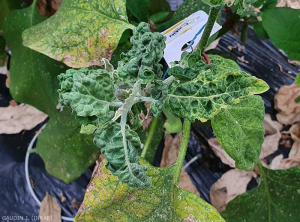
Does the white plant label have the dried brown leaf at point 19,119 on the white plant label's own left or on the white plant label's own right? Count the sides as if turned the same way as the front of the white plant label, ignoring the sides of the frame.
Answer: on the white plant label's own right

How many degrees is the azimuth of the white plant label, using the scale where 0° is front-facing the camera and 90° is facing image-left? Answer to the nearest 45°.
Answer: approximately 0°

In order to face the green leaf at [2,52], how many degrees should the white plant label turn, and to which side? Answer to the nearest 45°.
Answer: approximately 135° to its right
